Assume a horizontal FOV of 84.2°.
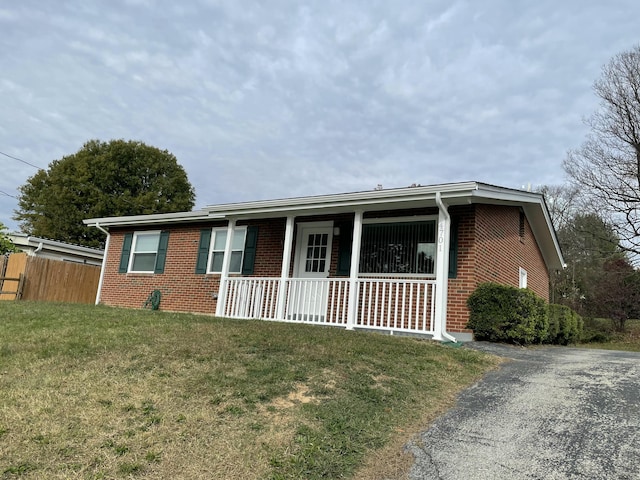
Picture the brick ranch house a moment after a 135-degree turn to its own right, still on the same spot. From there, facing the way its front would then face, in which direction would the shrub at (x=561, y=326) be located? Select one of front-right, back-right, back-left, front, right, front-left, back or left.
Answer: right

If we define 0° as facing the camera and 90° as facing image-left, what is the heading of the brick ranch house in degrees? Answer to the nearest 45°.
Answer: approximately 45°

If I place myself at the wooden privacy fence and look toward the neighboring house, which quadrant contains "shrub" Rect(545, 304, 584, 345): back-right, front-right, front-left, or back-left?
back-right

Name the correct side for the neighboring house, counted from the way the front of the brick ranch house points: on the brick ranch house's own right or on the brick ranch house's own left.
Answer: on the brick ranch house's own right

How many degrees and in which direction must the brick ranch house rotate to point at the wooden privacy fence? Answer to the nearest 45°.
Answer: approximately 90° to its right
